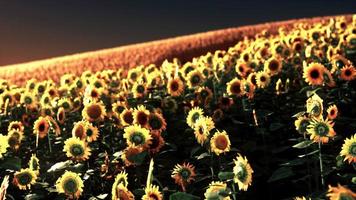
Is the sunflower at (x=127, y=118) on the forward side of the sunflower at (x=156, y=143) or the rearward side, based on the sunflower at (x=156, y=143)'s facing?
on the rearward side

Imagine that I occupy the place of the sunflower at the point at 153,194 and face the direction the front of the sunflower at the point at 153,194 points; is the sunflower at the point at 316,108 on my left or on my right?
on my left

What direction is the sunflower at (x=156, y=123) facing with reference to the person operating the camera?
facing the viewer

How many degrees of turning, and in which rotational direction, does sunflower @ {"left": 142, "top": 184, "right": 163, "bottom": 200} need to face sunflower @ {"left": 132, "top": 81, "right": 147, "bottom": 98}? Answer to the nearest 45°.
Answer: approximately 180°

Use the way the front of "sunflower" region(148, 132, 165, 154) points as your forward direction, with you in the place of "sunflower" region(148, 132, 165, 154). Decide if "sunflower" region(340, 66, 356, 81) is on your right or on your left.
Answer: on your left

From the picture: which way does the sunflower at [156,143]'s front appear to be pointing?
toward the camera

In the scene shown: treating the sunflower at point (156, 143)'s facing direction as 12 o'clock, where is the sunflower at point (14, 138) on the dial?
the sunflower at point (14, 138) is roughly at 4 o'clock from the sunflower at point (156, 143).

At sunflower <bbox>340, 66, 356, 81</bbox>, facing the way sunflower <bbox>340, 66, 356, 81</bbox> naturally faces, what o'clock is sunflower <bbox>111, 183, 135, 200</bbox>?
sunflower <bbox>111, 183, 135, 200</bbox> is roughly at 1 o'clock from sunflower <bbox>340, 66, 356, 81</bbox>.

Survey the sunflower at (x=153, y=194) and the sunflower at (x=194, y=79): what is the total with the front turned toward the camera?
2

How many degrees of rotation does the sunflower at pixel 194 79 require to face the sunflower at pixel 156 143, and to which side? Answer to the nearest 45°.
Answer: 0° — it already faces it

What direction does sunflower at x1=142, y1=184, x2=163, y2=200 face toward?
toward the camera
